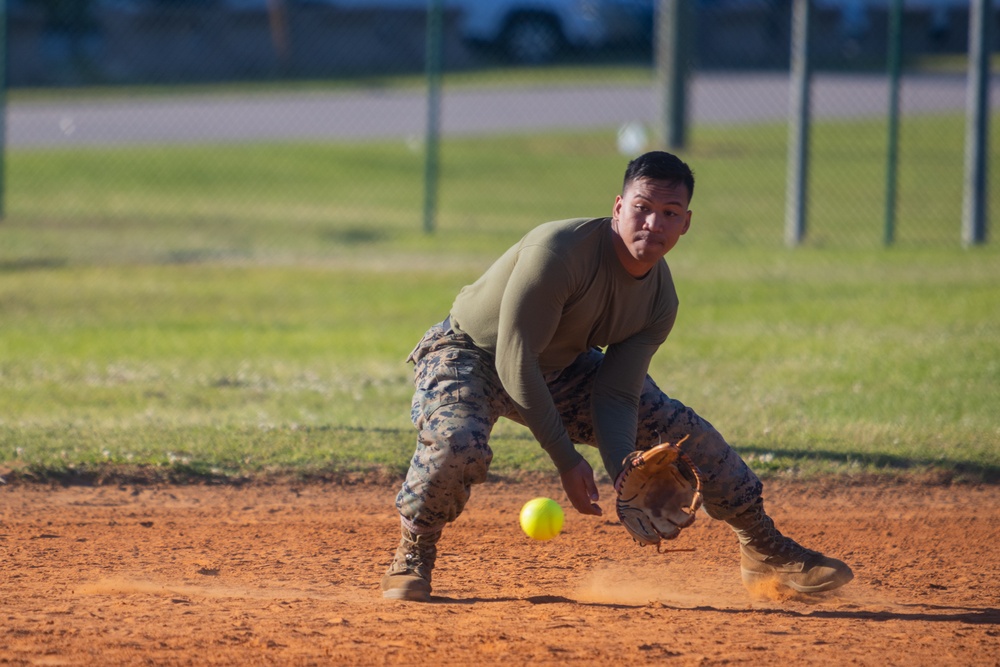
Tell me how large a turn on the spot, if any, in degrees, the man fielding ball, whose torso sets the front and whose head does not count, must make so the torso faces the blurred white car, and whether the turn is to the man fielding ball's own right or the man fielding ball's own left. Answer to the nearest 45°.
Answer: approximately 135° to the man fielding ball's own left

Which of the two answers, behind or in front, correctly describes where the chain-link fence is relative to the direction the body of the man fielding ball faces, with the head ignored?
behind

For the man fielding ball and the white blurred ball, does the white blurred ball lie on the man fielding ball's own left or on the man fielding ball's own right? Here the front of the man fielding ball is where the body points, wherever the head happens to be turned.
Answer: on the man fielding ball's own left

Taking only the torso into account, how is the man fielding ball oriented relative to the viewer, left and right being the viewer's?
facing the viewer and to the right of the viewer
